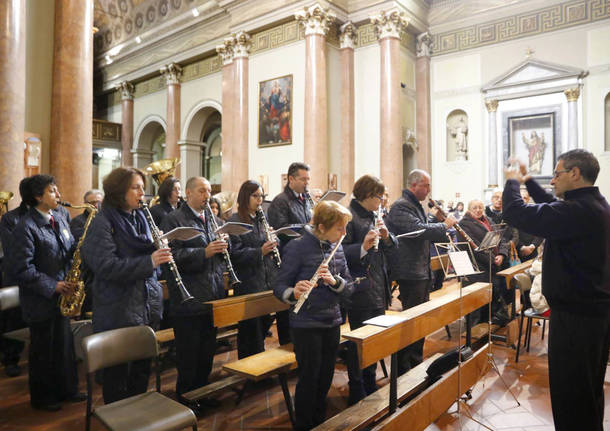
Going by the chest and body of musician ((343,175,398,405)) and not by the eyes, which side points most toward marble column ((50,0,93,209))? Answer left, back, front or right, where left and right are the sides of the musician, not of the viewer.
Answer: back

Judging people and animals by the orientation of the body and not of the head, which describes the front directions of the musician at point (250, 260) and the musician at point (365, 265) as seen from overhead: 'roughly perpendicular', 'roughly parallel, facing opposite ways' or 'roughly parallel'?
roughly parallel

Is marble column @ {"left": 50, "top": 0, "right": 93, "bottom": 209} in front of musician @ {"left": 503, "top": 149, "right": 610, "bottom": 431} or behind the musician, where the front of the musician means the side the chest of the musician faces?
in front

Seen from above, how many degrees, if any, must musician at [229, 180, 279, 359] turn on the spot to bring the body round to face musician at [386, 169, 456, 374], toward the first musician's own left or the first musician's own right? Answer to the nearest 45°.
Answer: approximately 45° to the first musician's own left

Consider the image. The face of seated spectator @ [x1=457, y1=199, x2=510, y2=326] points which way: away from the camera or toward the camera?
toward the camera

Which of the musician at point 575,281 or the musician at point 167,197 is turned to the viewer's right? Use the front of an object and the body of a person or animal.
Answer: the musician at point 167,197

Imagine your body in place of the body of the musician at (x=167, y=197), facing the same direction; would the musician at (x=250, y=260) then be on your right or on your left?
on your right

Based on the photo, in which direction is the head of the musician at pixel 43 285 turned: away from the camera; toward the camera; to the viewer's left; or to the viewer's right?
to the viewer's right

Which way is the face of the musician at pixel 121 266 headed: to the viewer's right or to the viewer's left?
to the viewer's right

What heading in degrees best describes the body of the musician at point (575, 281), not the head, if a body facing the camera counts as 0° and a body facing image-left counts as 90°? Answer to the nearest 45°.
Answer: approximately 90°

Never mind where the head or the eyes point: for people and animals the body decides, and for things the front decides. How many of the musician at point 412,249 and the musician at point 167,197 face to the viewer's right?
2

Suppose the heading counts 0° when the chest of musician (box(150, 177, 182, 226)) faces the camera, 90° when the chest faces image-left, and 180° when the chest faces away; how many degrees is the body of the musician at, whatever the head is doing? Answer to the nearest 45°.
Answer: approximately 270°

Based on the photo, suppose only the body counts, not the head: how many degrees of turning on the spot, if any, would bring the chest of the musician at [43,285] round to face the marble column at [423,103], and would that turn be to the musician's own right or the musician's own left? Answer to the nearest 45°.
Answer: approximately 90° to the musician's own left

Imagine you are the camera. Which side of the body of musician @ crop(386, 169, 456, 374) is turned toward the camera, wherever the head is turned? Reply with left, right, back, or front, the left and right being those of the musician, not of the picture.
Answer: right

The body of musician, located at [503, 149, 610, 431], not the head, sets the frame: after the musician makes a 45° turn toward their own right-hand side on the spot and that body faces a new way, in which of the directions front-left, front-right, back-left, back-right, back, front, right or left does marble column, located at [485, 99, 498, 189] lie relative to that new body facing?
front-right

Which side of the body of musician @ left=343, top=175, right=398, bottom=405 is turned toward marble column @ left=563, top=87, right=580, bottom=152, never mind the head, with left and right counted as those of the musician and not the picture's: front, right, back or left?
left

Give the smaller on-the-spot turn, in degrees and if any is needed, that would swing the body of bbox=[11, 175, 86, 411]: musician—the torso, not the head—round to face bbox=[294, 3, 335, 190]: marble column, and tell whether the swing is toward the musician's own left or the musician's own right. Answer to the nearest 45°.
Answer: approximately 90° to the musician's own left

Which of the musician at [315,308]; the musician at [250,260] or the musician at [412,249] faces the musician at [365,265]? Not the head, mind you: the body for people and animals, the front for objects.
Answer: the musician at [250,260]

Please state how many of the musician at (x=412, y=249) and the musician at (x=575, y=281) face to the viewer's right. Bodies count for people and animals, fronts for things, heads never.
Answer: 1

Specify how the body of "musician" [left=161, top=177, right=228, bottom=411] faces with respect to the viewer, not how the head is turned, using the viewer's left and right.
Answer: facing the viewer and to the right of the viewer
